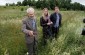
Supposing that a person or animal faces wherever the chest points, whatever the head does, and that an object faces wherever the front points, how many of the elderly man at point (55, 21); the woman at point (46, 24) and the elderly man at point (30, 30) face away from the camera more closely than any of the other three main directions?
0

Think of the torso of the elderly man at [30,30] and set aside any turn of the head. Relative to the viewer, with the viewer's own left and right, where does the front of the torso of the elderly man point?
facing the viewer and to the right of the viewer

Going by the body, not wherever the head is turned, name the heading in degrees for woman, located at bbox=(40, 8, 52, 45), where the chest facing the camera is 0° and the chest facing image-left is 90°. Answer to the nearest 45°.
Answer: approximately 315°

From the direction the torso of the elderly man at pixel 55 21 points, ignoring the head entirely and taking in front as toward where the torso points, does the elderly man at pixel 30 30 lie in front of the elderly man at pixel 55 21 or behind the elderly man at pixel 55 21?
in front

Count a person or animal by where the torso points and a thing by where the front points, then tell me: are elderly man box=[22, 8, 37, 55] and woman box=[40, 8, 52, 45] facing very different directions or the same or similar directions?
same or similar directions

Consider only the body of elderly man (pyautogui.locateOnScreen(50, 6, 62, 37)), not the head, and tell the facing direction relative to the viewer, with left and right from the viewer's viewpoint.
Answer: facing the viewer

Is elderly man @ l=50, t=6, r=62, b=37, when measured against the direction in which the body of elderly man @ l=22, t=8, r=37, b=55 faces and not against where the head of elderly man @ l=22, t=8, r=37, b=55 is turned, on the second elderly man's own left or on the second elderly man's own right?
on the second elderly man's own left

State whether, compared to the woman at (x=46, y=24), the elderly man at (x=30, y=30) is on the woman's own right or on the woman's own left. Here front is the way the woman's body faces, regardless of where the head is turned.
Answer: on the woman's own right

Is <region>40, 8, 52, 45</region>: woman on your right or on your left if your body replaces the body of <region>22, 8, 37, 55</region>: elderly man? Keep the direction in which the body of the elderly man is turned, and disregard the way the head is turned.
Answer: on your left

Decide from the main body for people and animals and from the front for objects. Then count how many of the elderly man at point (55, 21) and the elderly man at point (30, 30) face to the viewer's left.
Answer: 0

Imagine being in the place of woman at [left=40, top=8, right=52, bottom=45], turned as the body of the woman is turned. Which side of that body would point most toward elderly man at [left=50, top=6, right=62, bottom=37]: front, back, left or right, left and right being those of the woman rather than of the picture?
left
